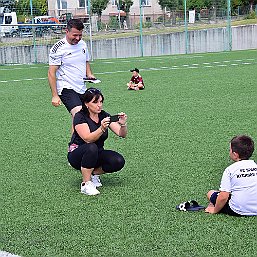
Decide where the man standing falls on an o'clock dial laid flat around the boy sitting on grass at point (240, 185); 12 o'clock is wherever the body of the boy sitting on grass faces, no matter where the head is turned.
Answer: The man standing is roughly at 12 o'clock from the boy sitting on grass.

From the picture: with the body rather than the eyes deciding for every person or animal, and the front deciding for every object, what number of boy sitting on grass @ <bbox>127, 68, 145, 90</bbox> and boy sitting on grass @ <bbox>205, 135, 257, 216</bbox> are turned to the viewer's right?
0

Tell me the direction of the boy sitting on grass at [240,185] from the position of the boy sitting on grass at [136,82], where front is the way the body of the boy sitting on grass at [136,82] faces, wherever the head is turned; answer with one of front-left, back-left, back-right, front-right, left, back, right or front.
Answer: front-left

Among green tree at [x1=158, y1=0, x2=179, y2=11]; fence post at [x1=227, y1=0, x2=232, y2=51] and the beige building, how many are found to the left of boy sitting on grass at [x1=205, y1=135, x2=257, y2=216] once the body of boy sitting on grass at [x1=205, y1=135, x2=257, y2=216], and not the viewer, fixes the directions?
0

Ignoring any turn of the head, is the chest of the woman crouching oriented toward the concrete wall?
no

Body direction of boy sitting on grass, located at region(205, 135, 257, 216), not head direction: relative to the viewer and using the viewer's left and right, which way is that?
facing away from the viewer and to the left of the viewer

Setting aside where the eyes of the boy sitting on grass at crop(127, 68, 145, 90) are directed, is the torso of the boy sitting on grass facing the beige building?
no

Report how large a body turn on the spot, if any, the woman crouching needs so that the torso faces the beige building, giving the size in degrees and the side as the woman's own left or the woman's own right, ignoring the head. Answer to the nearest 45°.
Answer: approximately 135° to the woman's own left

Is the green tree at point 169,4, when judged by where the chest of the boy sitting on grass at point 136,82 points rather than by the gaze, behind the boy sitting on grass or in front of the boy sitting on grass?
behind

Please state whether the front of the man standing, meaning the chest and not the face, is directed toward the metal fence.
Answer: no

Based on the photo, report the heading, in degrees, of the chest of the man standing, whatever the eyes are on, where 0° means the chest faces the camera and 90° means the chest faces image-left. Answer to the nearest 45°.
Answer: approximately 315°

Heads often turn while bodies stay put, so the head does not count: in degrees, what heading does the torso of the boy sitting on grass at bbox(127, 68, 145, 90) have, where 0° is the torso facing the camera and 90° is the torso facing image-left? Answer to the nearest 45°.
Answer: approximately 45°

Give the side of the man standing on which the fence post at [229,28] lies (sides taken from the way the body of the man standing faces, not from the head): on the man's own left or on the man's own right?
on the man's own left

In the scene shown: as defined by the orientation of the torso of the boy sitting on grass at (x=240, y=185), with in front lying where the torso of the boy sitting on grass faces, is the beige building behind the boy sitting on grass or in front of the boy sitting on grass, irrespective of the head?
in front

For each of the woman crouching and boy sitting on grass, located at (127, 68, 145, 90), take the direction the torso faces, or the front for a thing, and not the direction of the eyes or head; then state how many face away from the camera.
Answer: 0

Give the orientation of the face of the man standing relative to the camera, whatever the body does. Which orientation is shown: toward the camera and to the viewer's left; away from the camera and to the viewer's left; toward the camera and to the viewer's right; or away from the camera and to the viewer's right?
toward the camera and to the viewer's right

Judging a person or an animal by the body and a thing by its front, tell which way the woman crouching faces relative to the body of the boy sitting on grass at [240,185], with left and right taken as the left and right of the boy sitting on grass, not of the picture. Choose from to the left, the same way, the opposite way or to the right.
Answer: the opposite way

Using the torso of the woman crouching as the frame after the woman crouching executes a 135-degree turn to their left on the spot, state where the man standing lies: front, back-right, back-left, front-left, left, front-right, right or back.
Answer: front

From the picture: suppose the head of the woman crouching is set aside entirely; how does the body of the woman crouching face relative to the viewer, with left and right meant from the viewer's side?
facing the viewer and to the right of the viewer

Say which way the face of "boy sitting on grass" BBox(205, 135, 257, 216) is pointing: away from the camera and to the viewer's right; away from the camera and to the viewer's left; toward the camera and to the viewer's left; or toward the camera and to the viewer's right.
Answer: away from the camera and to the viewer's left
